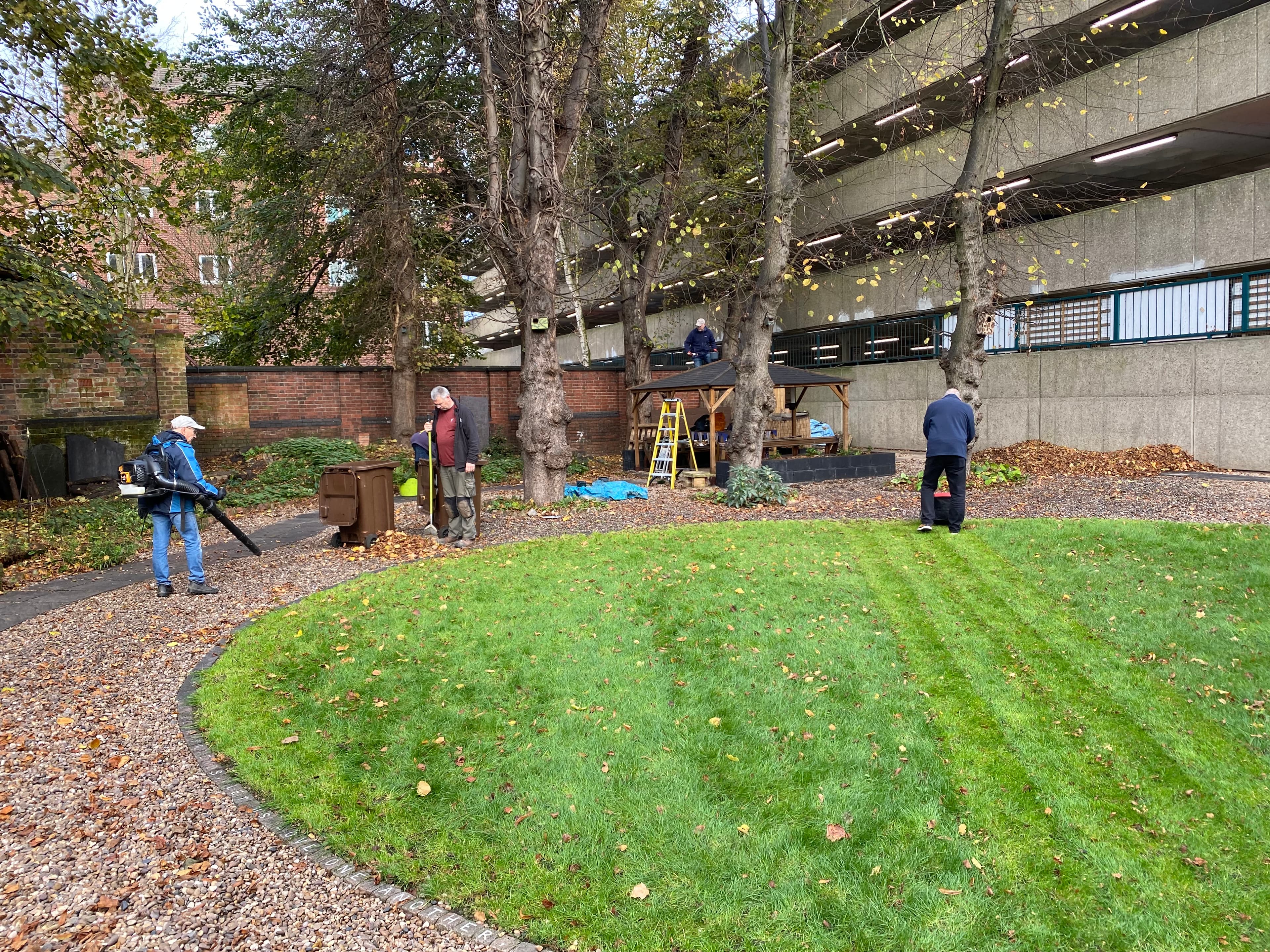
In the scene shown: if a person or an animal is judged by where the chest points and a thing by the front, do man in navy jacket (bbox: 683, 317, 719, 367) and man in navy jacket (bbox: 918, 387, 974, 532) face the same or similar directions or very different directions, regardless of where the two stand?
very different directions

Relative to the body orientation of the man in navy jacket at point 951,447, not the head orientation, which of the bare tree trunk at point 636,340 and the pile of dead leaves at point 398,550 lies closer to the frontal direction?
the bare tree trunk

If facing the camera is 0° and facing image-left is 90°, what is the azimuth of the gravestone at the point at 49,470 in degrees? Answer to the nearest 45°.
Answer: approximately 0°

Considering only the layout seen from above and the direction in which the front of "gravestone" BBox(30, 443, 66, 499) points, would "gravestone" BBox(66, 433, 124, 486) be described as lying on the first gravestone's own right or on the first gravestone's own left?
on the first gravestone's own left

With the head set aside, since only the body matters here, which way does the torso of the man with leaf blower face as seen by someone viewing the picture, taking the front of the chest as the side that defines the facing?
to the viewer's right

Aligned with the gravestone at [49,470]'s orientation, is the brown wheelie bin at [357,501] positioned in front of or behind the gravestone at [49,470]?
in front

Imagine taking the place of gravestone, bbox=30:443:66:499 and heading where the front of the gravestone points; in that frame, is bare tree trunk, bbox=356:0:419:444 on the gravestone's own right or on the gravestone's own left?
on the gravestone's own left

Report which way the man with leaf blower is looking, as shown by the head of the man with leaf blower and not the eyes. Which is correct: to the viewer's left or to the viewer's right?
to the viewer's right

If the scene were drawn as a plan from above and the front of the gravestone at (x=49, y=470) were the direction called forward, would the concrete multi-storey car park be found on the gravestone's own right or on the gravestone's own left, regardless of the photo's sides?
on the gravestone's own left

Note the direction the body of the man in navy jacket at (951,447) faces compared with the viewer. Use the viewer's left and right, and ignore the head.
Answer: facing away from the viewer

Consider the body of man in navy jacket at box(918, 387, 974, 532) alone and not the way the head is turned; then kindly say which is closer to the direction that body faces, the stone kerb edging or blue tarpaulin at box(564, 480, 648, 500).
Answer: the blue tarpaulin

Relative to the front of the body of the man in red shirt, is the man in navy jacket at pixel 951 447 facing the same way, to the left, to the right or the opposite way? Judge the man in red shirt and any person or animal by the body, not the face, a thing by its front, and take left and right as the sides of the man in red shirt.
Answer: the opposite way

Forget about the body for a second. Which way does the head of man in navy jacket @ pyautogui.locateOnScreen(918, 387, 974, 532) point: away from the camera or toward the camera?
away from the camera
